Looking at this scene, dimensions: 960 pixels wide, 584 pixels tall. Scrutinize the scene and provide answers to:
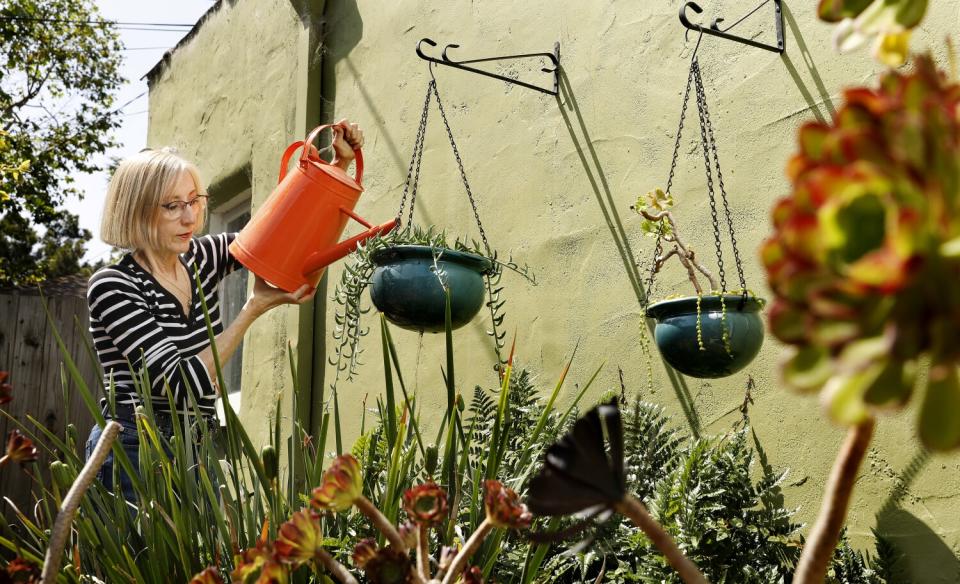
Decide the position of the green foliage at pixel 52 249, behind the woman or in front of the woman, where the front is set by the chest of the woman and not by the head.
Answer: behind

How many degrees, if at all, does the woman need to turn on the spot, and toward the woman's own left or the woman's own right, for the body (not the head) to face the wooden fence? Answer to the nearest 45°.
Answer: approximately 135° to the woman's own left

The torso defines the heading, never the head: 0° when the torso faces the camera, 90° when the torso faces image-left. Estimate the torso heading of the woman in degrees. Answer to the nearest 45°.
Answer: approximately 315°

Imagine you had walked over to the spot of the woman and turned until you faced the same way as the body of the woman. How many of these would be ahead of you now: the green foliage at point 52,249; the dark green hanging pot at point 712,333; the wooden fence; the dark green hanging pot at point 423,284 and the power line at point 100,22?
2

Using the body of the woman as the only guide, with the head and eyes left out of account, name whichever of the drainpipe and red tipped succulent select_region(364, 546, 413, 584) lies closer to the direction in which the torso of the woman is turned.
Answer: the red tipped succulent

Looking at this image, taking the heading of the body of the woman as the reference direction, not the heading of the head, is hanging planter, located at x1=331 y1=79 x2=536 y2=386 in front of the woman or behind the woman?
in front

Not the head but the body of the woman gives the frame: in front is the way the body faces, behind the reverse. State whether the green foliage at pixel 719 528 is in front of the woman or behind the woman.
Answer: in front

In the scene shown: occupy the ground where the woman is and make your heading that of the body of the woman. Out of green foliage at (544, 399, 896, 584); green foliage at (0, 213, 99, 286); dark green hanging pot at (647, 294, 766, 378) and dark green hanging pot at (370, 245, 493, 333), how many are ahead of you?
3

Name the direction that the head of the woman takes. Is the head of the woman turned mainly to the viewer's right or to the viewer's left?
to the viewer's right

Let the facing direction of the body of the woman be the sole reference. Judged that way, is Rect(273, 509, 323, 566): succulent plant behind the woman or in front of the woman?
in front

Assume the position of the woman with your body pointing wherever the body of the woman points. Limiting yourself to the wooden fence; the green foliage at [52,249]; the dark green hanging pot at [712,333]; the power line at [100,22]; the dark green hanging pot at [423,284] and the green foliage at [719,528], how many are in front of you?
3

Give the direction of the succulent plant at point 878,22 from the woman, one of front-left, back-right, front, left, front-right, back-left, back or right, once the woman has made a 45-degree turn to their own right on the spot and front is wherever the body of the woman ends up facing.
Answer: front
